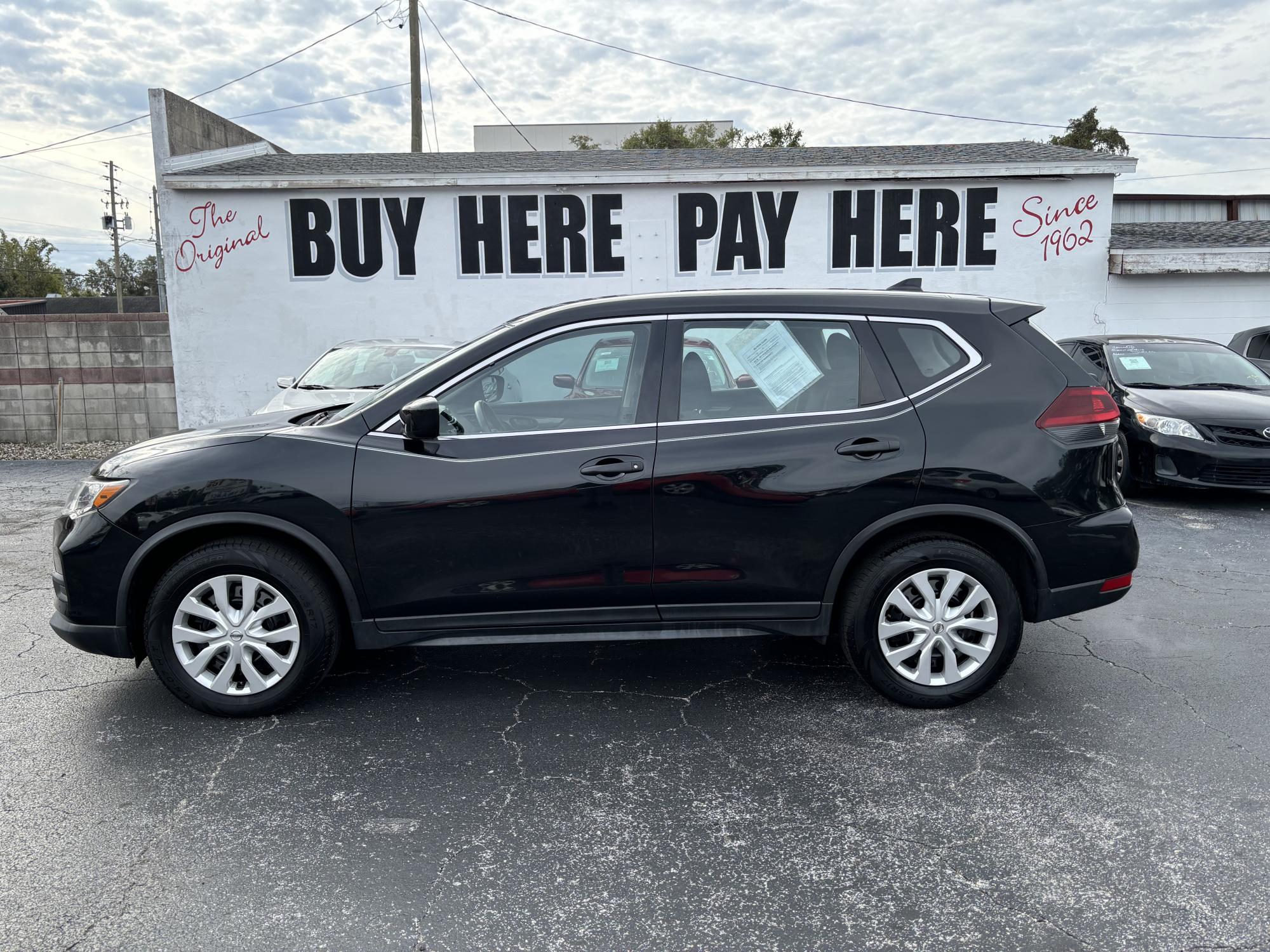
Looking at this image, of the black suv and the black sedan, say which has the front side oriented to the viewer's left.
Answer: the black suv

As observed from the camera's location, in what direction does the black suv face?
facing to the left of the viewer

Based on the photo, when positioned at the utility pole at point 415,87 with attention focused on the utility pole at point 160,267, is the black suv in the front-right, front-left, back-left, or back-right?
back-left

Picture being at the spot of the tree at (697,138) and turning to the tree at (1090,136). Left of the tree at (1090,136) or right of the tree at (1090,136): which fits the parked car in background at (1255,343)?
right

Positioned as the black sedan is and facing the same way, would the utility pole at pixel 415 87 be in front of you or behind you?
behind

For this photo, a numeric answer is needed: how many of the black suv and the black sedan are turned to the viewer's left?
1

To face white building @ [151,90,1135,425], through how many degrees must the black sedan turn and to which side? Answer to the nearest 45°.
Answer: approximately 135° to its right

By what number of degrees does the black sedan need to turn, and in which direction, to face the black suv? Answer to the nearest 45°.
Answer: approximately 45° to its right

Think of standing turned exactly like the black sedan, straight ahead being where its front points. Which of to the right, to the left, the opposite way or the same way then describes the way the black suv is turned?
to the right

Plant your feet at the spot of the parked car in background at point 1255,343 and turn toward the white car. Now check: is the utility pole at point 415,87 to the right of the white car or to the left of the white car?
right

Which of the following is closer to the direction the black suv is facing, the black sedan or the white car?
the white car
